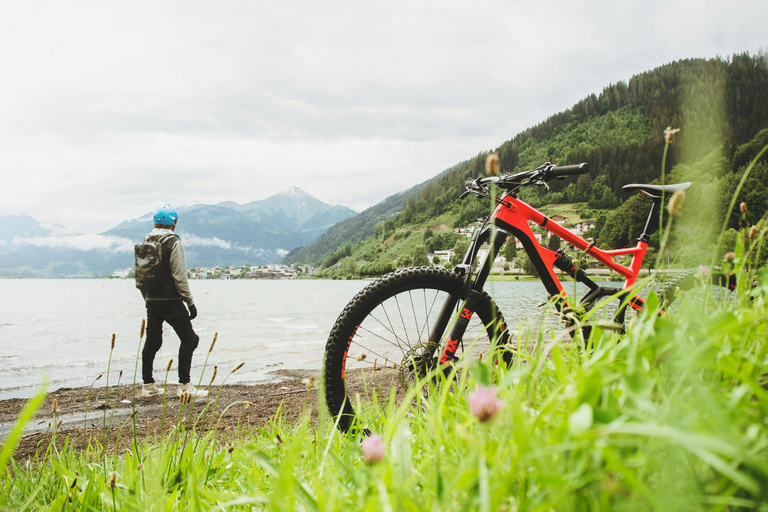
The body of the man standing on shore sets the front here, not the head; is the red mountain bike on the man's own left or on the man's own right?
on the man's own right
